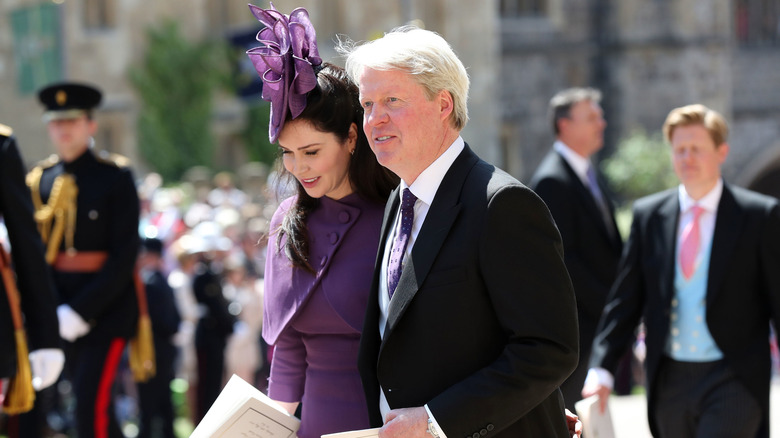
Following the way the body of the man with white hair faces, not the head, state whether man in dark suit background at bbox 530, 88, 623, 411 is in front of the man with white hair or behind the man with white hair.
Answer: behind

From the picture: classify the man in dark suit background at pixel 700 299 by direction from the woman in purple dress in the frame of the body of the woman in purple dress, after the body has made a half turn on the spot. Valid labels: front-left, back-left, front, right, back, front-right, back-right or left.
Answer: front

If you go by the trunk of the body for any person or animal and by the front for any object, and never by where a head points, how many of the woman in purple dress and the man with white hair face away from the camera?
0

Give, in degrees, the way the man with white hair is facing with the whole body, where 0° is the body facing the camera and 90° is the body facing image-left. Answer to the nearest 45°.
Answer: approximately 45°

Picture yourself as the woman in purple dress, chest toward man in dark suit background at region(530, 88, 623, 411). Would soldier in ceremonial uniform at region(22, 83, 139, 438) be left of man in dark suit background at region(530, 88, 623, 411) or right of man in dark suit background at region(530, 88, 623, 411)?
left
